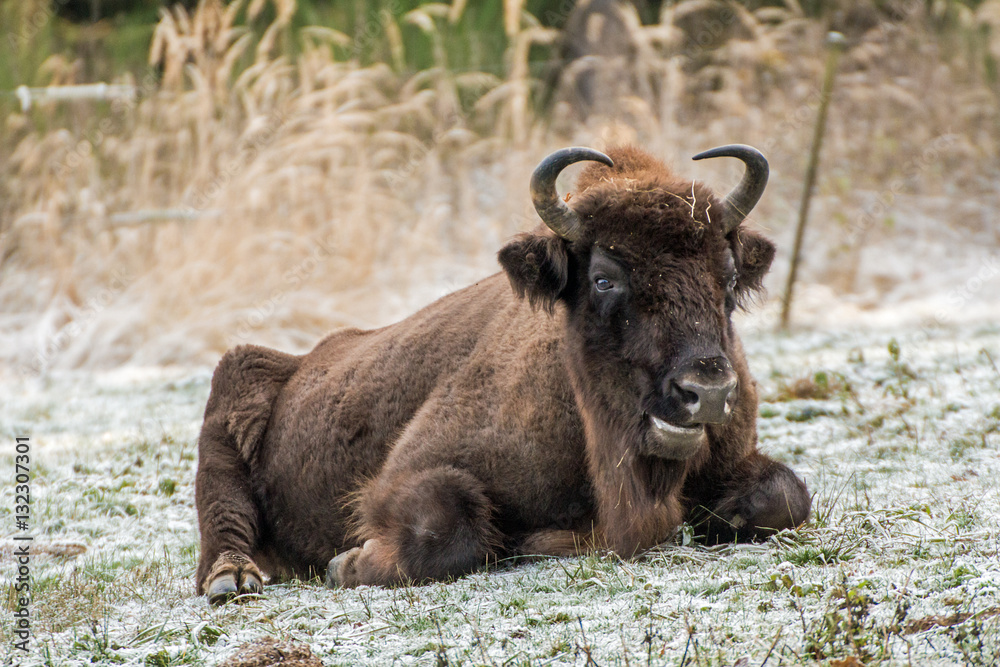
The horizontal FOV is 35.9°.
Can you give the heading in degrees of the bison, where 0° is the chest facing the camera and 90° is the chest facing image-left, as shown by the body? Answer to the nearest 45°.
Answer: approximately 315°
